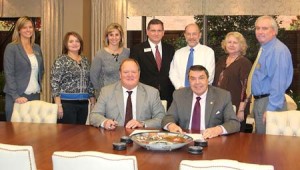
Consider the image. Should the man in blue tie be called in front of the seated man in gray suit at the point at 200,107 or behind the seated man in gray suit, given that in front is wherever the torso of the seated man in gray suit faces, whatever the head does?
behind

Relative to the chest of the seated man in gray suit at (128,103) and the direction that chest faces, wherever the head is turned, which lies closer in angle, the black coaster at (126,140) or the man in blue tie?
the black coaster

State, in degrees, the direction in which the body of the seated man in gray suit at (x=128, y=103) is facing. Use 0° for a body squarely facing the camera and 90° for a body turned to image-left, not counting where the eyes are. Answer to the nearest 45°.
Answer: approximately 0°

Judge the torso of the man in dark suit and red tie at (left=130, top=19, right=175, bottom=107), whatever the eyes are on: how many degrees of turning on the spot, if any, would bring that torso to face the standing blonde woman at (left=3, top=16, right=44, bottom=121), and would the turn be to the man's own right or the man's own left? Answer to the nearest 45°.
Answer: approximately 90° to the man's own right
